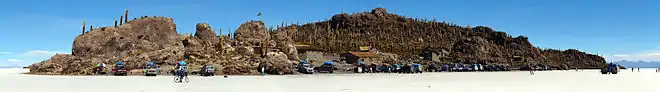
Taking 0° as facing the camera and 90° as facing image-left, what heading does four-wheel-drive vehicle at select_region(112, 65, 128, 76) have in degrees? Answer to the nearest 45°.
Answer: approximately 0°
